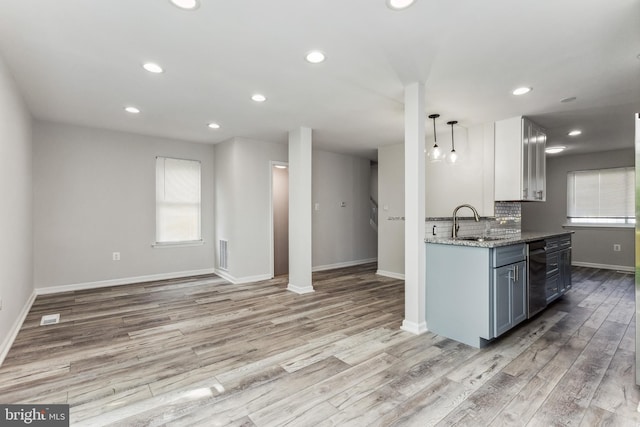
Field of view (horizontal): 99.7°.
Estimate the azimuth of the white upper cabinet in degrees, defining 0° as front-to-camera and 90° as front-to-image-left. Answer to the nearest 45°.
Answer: approximately 270°

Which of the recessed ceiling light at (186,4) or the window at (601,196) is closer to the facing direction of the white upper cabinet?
the window

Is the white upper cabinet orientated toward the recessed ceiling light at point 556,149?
no

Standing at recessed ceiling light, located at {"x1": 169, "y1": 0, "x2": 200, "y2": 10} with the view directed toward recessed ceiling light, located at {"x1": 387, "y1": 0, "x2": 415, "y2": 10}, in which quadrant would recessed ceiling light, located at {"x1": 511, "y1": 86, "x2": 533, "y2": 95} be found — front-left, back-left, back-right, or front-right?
front-left

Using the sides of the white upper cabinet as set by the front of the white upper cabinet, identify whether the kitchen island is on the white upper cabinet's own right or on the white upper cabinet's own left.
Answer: on the white upper cabinet's own right

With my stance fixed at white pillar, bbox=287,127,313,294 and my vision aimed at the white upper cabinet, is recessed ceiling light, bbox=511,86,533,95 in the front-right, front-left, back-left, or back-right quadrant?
front-right

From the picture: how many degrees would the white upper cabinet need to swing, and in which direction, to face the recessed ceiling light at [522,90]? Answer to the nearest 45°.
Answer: approximately 90° to its right

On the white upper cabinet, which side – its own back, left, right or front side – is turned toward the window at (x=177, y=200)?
back

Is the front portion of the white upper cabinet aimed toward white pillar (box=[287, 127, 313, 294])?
no

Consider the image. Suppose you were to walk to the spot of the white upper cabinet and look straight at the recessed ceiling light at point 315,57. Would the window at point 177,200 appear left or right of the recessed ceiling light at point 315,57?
right

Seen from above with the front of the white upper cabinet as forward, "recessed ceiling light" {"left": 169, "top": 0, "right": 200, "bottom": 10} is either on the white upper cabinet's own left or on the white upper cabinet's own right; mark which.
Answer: on the white upper cabinet's own right

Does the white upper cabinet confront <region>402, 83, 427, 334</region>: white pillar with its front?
no
